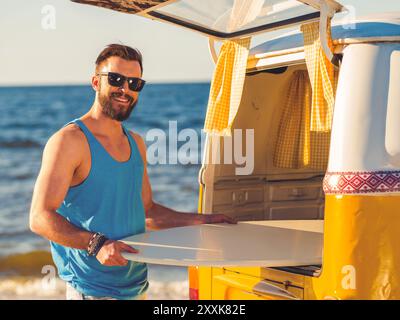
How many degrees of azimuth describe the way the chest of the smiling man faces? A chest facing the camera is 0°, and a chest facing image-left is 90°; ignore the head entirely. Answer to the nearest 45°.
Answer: approximately 315°

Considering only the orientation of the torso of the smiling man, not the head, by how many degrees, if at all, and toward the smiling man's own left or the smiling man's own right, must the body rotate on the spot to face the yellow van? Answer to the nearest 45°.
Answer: approximately 45° to the smiling man's own left

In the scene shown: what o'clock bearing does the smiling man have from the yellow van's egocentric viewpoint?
The smiling man is roughly at 7 o'clock from the yellow van.

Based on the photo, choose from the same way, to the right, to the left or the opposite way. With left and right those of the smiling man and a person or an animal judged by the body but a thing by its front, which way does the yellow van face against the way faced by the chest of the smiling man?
to the left

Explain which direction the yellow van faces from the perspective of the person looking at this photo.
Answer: facing away from the viewer and to the right of the viewer
